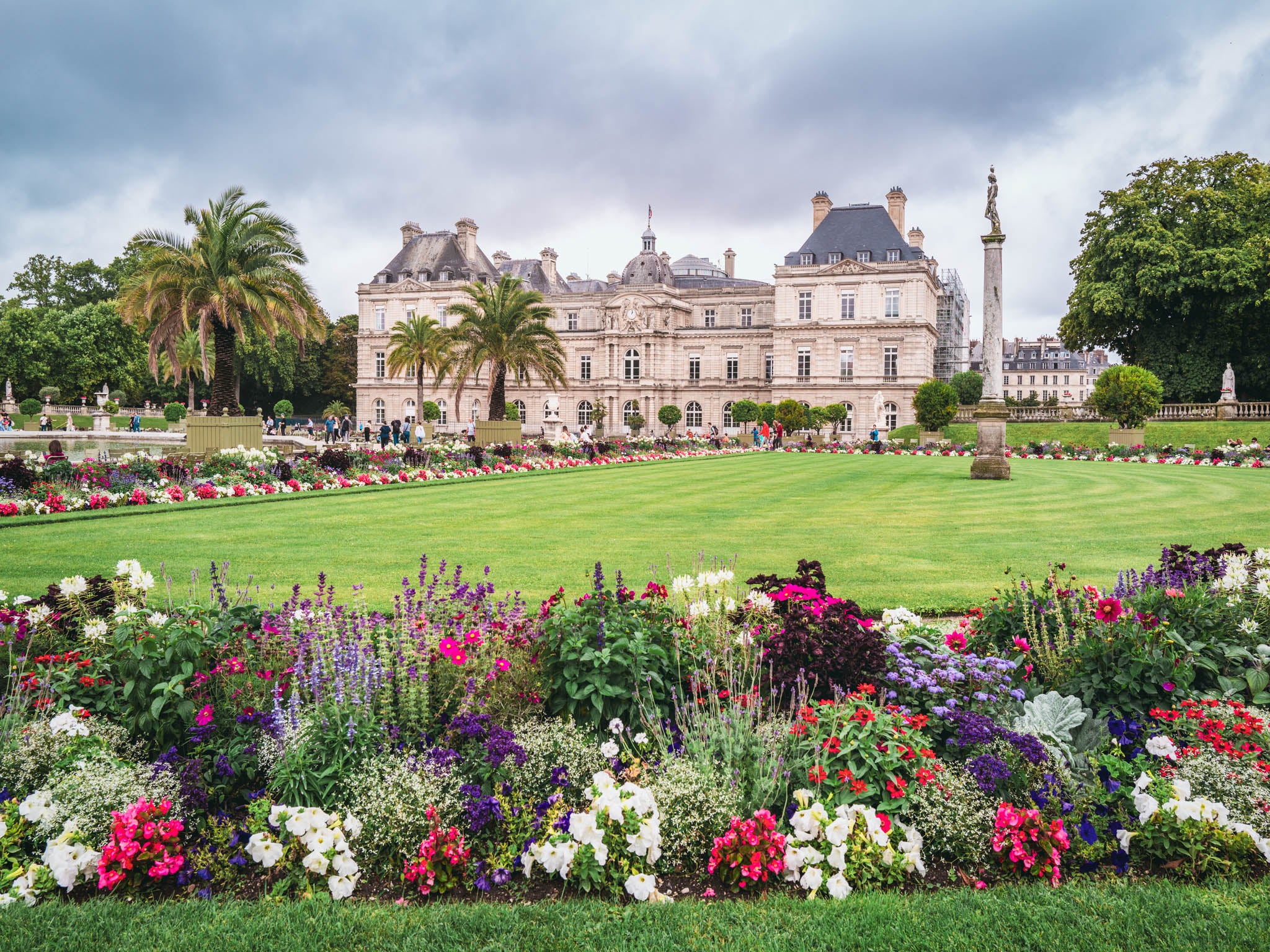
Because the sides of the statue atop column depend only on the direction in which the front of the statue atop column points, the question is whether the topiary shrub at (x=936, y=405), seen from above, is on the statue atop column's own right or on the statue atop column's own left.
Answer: on the statue atop column's own right

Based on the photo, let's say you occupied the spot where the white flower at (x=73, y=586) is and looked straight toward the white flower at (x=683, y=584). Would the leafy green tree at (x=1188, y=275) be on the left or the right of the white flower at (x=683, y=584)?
left

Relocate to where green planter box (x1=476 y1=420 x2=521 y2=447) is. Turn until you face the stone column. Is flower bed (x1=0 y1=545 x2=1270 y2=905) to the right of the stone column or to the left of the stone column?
right

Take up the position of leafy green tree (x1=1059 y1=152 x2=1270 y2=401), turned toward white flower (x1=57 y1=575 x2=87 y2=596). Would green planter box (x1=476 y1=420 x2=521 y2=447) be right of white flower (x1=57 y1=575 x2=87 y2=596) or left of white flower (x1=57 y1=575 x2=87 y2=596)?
right
